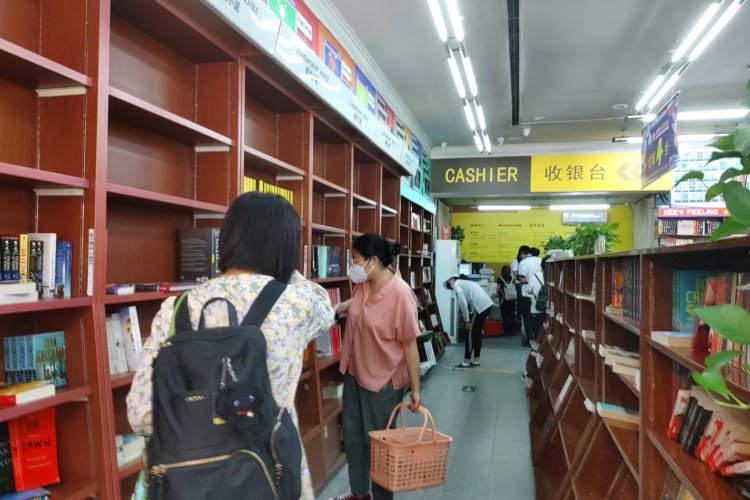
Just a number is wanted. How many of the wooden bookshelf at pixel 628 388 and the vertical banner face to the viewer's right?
0

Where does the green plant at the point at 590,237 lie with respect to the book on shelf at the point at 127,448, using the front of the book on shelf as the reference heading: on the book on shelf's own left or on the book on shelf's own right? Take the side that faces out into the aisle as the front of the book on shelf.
on the book on shelf's own left

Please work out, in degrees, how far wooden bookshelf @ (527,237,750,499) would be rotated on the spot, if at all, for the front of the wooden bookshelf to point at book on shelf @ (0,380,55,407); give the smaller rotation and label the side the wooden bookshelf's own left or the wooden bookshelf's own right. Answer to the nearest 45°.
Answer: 0° — it already faces it

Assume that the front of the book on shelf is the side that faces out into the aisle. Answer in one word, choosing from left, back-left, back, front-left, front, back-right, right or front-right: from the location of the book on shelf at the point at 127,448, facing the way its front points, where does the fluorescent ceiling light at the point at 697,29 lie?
front-left

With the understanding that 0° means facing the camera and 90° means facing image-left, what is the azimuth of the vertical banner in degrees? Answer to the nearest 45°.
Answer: approximately 45°

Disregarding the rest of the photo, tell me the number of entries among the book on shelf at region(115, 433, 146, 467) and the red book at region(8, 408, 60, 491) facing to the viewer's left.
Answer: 0

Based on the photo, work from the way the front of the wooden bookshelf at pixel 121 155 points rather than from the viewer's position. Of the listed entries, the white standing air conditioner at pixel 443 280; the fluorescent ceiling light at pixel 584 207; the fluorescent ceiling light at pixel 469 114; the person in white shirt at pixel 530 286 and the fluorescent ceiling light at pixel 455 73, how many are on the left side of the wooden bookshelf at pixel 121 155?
5

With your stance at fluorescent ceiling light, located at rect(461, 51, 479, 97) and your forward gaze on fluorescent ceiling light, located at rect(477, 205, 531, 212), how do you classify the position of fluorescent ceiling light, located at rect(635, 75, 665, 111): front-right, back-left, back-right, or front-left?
front-right

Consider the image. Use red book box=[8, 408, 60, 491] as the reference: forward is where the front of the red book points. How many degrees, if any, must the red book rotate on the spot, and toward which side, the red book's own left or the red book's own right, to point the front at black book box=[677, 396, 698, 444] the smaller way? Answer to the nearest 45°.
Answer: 0° — it already faces it

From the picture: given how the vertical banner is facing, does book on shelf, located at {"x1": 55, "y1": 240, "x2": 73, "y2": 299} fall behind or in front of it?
in front

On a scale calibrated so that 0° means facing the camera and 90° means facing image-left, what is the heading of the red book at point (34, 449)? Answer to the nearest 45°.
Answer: approximately 315°

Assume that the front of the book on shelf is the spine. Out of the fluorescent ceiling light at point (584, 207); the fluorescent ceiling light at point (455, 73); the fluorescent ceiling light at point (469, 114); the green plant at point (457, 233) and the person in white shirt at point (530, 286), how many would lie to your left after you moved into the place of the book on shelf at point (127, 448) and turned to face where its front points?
5

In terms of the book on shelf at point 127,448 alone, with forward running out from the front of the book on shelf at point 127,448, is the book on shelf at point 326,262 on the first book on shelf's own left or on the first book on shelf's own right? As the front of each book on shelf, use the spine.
on the first book on shelf's own left

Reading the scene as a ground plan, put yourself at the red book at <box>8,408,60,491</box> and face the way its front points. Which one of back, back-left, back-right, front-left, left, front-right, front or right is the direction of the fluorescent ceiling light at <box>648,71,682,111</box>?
front-left

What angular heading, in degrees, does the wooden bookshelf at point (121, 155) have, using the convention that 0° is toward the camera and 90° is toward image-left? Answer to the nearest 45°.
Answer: approximately 315°

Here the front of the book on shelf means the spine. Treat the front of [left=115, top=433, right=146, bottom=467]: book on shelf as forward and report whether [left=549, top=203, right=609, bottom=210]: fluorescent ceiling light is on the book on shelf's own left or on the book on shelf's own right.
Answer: on the book on shelf's own left

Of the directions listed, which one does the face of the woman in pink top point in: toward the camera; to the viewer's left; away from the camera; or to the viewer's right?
to the viewer's left

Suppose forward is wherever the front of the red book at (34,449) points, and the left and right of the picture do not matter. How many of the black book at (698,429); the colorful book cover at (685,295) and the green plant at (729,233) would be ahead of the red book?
3

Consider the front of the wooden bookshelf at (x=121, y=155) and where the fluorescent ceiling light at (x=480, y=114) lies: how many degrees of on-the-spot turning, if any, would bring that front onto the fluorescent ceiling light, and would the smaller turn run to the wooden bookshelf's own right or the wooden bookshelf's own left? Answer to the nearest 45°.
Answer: approximately 90° to the wooden bookshelf's own left
